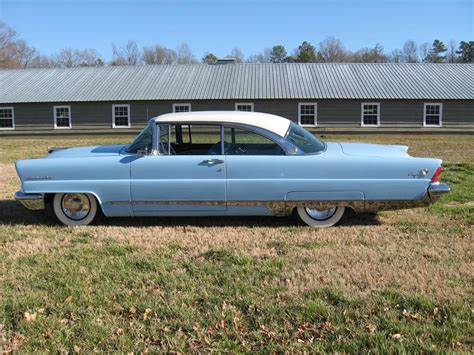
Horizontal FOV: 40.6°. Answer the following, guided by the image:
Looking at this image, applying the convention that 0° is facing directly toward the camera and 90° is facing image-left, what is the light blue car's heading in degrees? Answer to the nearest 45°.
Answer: approximately 90°
